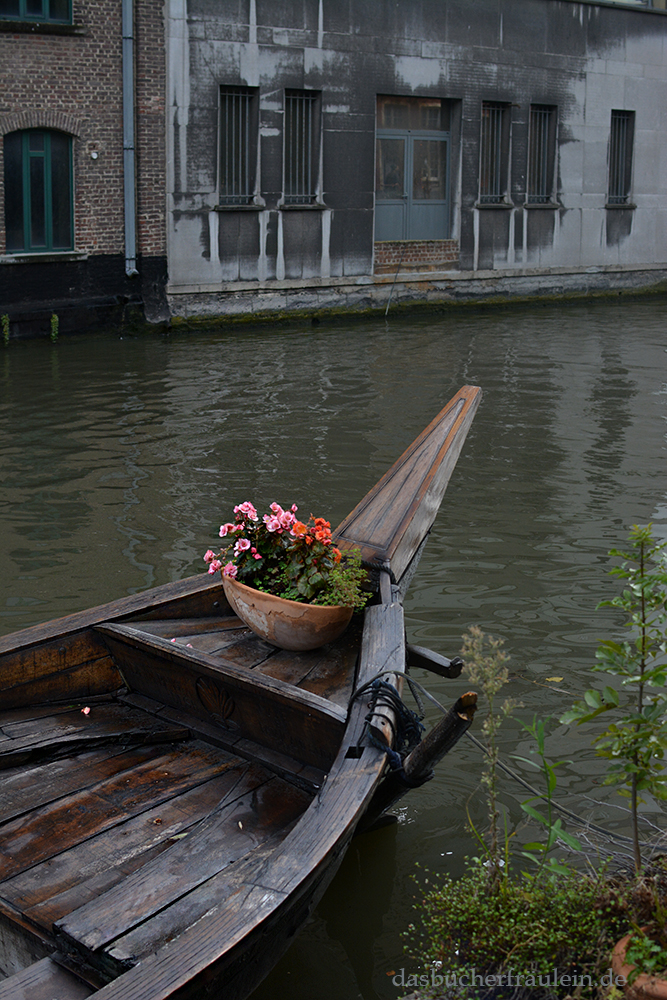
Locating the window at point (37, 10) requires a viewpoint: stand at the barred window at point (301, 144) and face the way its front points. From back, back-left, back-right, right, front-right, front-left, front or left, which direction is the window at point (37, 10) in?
front-right

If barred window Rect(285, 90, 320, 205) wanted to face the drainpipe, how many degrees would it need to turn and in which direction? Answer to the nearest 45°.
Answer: approximately 45° to its right

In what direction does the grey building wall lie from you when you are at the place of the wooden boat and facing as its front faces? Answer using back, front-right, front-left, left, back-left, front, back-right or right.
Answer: front-left

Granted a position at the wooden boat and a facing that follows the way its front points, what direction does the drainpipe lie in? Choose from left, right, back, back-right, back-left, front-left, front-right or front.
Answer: front-left

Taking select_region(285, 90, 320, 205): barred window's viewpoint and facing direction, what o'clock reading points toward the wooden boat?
The wooden boat is roughly at 12 o'clock from the barred window.

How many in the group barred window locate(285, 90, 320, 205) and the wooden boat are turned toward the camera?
1

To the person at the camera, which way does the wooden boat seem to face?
facing away from the viewer and to the right of the viewer

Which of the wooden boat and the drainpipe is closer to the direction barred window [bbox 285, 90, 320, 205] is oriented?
the wooden boat
